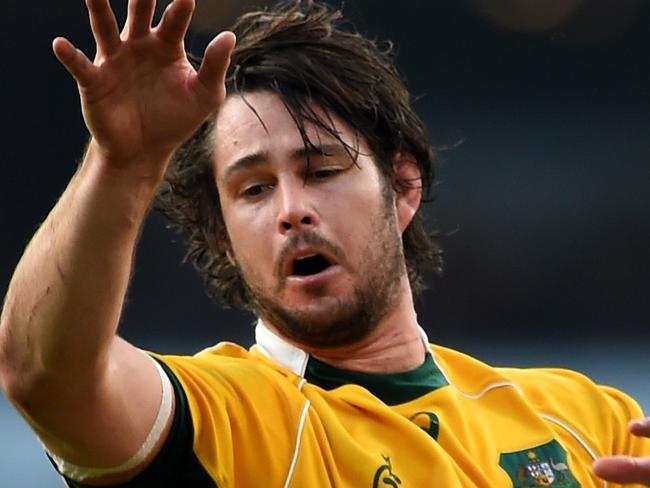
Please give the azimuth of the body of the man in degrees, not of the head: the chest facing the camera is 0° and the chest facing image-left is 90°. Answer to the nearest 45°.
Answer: approximately 0°
